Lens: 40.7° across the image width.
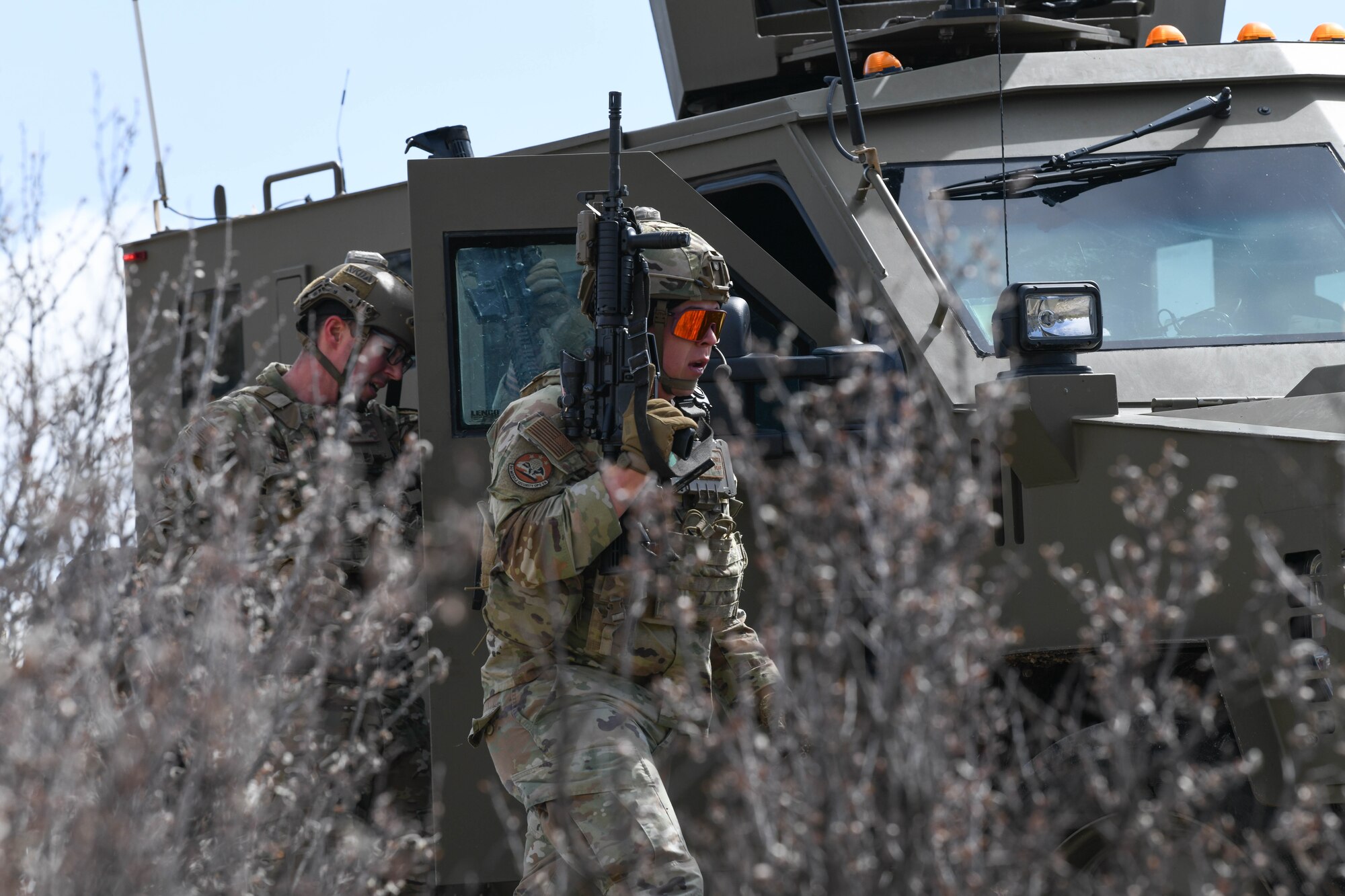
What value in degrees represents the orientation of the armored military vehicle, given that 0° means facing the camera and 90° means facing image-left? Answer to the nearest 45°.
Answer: approximately 315°

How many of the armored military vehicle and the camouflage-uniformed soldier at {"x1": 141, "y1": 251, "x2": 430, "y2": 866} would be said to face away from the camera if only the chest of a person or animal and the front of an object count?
0

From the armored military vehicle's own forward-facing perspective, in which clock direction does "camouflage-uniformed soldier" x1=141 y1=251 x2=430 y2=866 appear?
The camouflage-uniformed soldier is roughly at 5 o'clock from the armored military vehicle.

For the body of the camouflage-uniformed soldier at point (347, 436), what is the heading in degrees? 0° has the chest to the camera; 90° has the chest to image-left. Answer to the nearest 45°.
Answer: approximately 315°

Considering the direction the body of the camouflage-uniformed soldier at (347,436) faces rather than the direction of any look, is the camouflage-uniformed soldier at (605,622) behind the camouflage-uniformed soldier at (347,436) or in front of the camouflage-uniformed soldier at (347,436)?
in front
